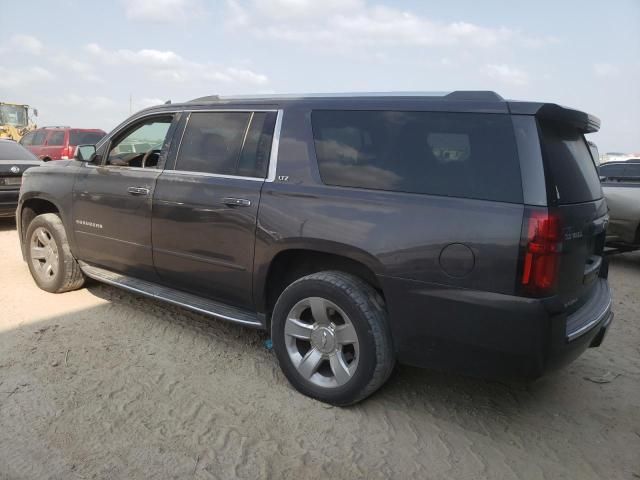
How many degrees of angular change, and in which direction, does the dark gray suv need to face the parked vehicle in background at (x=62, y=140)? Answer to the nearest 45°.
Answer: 0° — it already faces it

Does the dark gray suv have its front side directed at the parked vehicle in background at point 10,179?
yes

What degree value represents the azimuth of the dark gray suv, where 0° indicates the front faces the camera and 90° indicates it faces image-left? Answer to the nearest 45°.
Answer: approximately 135°

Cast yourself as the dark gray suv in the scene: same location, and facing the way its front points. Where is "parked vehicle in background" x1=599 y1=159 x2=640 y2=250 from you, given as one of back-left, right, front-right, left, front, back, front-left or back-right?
right

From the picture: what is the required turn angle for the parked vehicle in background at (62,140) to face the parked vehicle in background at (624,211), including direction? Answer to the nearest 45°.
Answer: approximately 180°

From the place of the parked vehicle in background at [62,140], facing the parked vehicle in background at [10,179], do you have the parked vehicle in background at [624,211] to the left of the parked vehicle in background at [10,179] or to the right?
left

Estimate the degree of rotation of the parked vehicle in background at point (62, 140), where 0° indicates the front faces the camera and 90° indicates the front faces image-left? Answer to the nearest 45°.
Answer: approximately 135°

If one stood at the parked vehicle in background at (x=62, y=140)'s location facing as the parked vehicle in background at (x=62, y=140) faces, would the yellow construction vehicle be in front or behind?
in front

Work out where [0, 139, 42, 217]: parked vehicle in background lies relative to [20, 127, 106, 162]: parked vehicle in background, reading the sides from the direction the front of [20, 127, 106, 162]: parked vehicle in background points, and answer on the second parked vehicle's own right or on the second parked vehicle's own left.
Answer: on the second parked vehicle's own left
